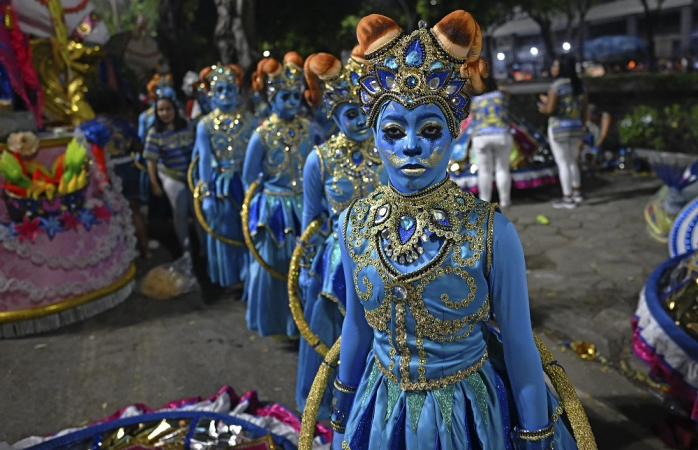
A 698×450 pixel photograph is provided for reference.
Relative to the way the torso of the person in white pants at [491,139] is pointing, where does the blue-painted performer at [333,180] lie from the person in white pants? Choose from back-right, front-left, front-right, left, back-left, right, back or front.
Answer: back

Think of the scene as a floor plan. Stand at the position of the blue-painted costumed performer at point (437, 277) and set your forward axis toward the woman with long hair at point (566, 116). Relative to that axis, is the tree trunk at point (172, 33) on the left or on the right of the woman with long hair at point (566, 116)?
left

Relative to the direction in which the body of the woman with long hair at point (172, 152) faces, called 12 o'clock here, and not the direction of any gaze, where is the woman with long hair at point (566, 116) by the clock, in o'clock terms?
the woman with long hair at point (566, 116) is roughly at 9 o'clock from the woman with long hair at point (172, 152).

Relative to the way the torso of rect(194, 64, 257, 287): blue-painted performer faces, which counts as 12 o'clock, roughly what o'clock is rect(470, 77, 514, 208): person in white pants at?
The person in white pants is roughly at 8 o'clock from the blue-painted performer.

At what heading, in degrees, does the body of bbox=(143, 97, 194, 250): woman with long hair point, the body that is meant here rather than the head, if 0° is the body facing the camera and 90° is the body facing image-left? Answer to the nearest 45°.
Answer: approximately 0°

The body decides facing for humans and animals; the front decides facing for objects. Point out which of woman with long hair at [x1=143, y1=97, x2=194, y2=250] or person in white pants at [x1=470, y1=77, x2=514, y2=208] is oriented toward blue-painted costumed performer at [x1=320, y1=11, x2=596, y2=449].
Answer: the woman with long hair

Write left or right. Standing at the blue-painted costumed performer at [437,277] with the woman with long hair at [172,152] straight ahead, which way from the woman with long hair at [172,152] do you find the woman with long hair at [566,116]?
right

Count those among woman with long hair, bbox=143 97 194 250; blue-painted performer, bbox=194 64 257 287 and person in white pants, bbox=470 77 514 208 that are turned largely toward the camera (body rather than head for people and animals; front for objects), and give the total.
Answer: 2

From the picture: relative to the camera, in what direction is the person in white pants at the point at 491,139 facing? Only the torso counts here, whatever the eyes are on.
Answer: away from the camera

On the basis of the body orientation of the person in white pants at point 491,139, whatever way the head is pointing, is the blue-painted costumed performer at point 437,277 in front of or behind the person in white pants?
behind
